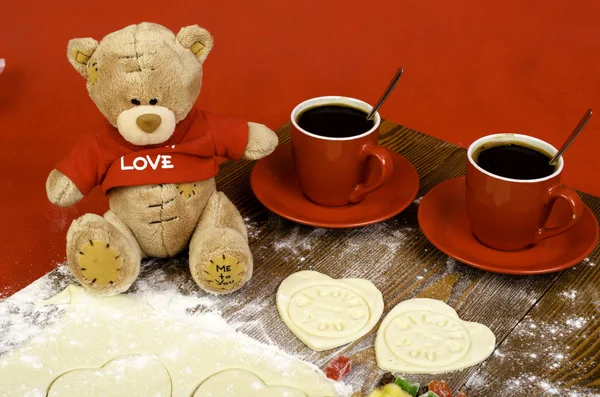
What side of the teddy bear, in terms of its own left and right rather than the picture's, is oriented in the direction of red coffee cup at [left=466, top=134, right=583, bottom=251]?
left

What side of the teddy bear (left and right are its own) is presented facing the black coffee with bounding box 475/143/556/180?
left

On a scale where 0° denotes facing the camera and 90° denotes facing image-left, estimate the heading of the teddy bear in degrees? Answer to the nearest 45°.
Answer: approximately 0°
